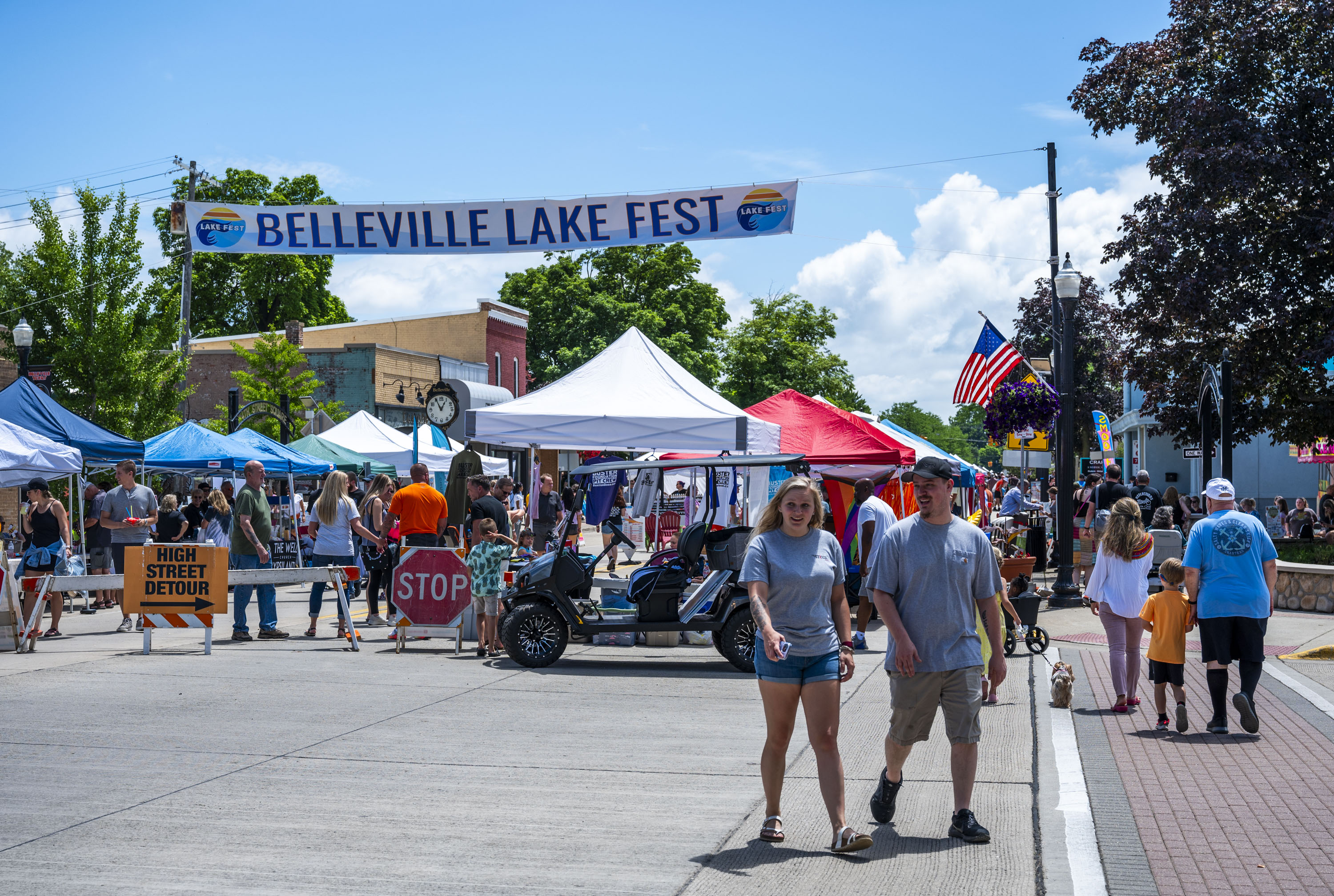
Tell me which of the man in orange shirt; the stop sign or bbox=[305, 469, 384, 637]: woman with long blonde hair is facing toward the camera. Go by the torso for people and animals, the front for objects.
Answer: the stop sign

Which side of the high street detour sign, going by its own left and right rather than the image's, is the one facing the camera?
front

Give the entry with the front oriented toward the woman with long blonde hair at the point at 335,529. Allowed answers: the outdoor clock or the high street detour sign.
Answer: the outdoor clock

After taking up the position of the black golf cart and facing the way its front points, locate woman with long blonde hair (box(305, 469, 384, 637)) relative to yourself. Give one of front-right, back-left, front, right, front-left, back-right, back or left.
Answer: front-right

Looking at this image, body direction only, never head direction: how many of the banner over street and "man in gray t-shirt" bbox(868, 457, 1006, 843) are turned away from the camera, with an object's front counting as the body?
0

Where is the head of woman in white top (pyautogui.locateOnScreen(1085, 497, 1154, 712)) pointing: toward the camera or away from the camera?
away from the camera

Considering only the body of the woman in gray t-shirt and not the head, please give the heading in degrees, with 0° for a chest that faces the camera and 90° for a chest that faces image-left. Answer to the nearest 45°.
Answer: approximately 0°

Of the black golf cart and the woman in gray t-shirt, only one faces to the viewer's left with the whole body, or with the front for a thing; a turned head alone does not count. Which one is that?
the black golf cart

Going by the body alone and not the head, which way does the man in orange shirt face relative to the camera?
away from the camera

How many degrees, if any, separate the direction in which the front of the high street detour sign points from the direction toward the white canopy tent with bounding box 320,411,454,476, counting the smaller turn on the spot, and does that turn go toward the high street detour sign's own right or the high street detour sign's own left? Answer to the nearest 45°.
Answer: approximately 180°

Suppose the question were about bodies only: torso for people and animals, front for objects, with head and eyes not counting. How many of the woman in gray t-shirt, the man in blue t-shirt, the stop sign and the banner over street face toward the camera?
3

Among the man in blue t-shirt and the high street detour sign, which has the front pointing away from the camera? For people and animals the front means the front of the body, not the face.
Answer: the man in blue t-shirt

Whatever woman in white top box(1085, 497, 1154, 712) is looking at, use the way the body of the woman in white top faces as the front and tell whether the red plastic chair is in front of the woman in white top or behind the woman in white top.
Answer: in front

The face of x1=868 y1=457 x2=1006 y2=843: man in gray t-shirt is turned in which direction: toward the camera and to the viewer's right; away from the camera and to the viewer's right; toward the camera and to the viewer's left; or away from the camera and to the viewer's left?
toward the camera and to the viewer's left

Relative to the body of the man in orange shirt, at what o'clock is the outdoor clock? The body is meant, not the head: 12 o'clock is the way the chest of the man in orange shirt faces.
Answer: The outdoor clock is roughly at 12 o'clock from the man in orange shirt.
